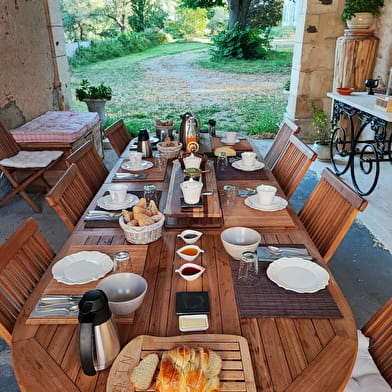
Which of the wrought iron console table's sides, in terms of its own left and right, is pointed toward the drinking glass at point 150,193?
front

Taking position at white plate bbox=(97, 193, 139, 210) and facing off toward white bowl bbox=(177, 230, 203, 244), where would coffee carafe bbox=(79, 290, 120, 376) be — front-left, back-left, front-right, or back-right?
front-right

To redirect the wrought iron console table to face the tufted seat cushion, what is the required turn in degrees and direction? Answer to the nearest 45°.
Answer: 0° — it already faces it

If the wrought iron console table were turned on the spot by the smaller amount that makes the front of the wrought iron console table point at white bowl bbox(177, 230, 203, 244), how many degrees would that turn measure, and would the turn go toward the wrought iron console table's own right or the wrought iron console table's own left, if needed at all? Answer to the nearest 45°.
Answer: approximately 45° to the wrought iron console table's own left

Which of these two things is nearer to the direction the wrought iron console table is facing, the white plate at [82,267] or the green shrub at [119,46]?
the white plate

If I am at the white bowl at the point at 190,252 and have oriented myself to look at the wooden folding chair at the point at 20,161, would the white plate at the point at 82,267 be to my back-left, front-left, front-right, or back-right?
front-left

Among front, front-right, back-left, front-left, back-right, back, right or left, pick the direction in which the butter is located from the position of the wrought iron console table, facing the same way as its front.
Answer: front-left

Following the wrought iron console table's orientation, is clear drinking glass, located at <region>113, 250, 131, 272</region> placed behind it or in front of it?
in front

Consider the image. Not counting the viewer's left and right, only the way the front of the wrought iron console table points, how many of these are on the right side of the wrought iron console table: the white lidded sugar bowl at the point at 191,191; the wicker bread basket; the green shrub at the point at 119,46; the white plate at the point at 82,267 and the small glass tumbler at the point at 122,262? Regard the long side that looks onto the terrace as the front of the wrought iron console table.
1

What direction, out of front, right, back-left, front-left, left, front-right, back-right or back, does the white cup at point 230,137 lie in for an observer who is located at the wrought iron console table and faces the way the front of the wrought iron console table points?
front

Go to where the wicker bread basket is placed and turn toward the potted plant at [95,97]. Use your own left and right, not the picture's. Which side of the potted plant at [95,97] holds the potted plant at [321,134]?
right

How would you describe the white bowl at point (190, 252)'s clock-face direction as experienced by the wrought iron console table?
The white bowl is roughly at 11 o'clock from the wrought iron console table.

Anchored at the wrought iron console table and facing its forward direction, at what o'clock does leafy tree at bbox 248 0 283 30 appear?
The leafy tree is roughly at 4 o'clock from the wrought iron console table.

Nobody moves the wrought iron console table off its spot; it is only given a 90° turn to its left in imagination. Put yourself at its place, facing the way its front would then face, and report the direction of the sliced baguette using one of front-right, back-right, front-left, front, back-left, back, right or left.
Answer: front-right

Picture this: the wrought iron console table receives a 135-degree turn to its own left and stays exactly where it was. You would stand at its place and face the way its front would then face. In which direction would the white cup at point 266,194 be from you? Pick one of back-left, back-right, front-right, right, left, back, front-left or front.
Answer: right

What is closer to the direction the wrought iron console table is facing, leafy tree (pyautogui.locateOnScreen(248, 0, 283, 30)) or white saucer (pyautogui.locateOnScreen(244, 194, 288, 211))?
the white saucer

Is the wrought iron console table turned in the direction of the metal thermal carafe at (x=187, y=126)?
yes

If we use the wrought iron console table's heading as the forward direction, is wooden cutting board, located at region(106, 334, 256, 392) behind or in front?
in front

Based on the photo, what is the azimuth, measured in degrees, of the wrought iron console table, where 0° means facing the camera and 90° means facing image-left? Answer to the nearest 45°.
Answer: approximately 45°

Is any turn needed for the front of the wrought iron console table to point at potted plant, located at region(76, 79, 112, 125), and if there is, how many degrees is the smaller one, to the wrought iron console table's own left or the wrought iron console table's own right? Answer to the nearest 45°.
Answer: approximately 45° to the wrought iron console table's own right
